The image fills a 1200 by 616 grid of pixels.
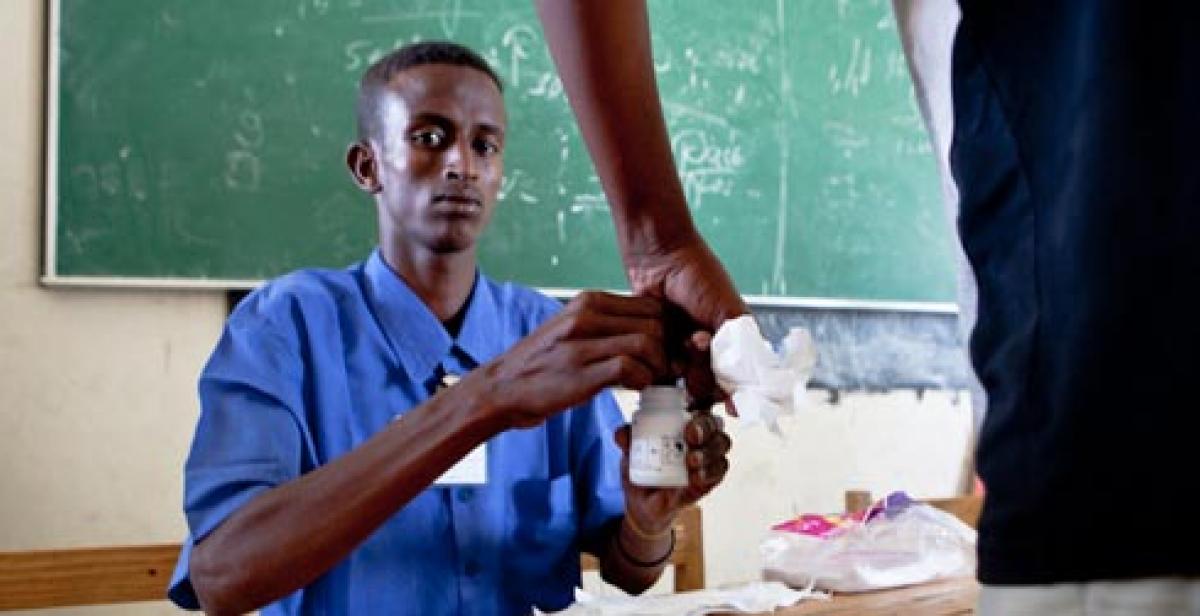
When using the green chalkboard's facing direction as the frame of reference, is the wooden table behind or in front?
in front

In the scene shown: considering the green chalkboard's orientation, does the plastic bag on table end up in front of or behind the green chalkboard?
in front

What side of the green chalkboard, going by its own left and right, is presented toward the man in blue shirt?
front

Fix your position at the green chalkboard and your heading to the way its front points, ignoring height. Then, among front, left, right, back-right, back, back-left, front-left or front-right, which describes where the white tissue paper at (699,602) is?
front

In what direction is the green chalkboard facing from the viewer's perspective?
toward the camera

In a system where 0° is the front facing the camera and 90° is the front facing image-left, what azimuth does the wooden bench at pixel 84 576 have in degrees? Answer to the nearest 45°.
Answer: approximately 0°

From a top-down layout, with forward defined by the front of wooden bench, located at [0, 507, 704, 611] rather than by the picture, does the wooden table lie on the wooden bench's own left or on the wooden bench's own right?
on the wooden bench's own left

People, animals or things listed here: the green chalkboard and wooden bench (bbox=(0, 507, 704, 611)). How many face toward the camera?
2

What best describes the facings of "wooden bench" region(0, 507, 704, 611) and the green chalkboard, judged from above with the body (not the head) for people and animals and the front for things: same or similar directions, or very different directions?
same or similar directions
